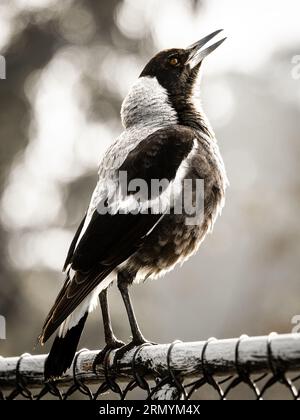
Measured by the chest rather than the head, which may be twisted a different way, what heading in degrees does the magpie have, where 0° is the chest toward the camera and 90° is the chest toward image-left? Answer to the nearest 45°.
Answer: approximately 270°
